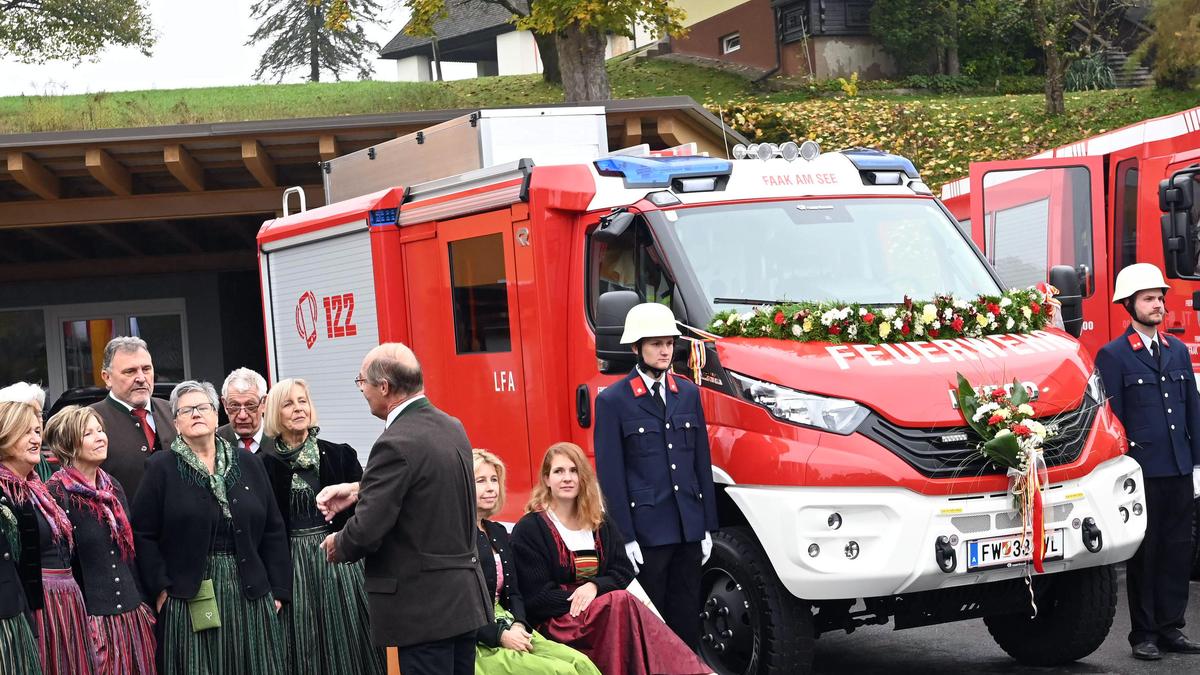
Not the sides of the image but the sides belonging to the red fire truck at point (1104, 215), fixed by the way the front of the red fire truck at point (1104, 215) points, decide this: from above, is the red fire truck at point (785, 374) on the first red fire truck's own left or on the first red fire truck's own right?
on the first red fire truck's own right

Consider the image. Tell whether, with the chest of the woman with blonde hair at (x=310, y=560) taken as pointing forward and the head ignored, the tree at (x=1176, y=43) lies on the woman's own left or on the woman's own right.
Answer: on the woman's own left

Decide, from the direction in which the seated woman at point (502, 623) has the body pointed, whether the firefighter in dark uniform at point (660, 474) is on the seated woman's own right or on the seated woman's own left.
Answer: on the seated woman's own left

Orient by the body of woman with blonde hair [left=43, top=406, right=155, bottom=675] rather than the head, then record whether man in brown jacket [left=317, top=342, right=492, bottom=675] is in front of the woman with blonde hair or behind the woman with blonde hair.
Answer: in front

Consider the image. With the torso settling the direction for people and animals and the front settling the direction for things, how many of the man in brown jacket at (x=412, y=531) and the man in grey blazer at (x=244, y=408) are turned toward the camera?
1

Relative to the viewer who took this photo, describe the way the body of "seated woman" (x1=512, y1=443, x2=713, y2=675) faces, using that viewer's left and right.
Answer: facing the viewer and to the right of the viewer

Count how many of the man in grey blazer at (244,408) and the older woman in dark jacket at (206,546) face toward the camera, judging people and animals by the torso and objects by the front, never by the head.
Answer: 2

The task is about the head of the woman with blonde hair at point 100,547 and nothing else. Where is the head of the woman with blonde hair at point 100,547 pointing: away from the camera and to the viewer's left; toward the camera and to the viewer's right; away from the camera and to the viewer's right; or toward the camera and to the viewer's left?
toward the camera and to the viewer's right

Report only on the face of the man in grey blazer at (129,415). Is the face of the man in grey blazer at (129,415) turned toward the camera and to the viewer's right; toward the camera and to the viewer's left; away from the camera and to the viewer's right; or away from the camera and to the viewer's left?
toward the camera and to the viewer's right

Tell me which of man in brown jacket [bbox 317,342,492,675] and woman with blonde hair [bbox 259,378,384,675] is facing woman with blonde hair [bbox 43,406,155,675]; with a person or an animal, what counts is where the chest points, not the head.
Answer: the man in brown jacket

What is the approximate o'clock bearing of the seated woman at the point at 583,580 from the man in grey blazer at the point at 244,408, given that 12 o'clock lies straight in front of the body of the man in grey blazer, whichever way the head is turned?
The seated woman is roughly at 10 o'clock from the man in grey blazer.

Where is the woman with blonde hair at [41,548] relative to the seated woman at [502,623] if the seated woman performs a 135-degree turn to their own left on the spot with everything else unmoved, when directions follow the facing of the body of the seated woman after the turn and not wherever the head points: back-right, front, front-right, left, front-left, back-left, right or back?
left
